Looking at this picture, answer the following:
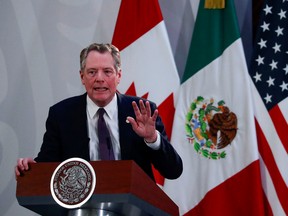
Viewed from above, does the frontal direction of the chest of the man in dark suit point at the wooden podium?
yes

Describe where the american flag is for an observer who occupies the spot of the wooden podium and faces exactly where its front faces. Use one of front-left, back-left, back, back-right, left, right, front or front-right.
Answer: back-left

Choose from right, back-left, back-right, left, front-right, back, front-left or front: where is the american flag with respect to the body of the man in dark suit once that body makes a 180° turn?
front-right

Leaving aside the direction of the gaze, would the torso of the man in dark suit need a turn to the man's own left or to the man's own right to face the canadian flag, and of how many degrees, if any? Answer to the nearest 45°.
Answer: approximately 180°

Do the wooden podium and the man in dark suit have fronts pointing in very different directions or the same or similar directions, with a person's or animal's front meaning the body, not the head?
same or similar directions

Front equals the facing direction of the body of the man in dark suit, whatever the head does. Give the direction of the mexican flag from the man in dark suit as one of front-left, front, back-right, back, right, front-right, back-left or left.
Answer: back-left

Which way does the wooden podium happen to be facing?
toward the camera

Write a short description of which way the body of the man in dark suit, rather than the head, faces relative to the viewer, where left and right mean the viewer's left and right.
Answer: facing the viewer

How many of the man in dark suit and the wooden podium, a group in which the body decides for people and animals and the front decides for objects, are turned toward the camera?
2

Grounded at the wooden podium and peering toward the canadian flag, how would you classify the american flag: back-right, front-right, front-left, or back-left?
front-right

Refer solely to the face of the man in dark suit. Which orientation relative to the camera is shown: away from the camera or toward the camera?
toward the camera

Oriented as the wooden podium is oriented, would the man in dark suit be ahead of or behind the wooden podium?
behind
